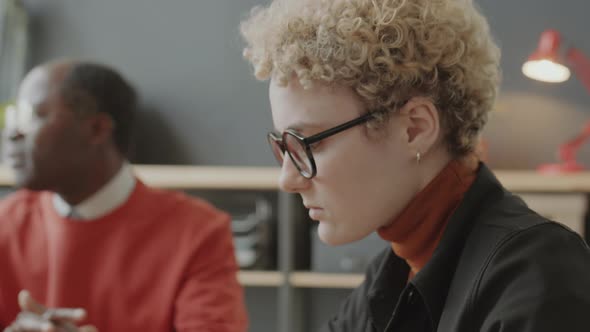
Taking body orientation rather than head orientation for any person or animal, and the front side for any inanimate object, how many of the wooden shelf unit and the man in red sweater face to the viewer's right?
0

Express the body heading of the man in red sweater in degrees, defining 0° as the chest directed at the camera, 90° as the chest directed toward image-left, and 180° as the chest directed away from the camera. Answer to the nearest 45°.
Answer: approximately 45°

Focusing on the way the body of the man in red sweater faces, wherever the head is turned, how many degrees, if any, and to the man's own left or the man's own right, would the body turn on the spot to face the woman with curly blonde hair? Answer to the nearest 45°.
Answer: approximately 90° to the man's own left

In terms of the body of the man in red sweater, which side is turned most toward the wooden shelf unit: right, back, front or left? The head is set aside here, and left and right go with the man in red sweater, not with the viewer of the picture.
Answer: back

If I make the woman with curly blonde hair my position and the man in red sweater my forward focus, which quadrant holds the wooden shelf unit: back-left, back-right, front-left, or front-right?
front-right

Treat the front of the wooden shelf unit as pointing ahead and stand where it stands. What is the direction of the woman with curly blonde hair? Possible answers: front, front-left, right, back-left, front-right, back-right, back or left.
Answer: front

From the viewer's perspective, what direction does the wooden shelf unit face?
toward the camera

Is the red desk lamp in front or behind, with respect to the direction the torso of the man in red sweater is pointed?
behind

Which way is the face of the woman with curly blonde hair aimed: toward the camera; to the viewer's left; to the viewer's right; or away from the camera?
to the viewer's left

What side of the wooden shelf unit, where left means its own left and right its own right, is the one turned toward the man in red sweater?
front

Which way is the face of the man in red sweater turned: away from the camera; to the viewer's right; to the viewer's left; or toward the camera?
to the viewer's left
